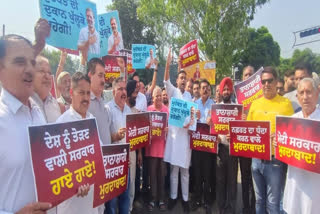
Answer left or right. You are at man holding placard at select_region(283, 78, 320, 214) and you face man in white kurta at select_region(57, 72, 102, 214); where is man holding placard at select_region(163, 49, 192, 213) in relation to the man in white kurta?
right

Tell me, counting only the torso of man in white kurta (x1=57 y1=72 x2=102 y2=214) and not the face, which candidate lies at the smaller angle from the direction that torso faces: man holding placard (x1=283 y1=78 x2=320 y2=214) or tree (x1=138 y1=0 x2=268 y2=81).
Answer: the man holding placard

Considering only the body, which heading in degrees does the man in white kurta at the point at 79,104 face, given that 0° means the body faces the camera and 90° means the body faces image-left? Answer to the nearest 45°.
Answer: approximately 315°

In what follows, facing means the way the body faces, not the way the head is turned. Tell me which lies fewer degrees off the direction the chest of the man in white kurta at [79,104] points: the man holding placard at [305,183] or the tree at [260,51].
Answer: the man holding placard

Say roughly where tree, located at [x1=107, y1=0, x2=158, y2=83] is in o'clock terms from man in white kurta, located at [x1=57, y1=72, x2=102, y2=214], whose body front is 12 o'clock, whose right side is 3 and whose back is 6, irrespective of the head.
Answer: The tree is roughly at 8 o'clock from the man in white kurta.

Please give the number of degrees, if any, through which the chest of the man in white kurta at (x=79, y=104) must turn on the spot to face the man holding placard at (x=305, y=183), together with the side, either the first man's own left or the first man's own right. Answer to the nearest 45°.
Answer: approximately 45° to the first man's own left

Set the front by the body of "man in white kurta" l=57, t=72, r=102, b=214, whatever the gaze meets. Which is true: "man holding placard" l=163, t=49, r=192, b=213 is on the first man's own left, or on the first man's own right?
on the first man's own left

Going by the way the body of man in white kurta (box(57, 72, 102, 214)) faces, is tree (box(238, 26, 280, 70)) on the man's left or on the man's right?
on the man's left

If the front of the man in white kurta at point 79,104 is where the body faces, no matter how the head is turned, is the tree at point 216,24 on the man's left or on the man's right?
on the man's left

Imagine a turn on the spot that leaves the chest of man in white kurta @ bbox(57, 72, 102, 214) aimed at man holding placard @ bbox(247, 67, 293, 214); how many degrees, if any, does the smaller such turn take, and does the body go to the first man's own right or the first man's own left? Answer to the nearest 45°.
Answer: approximately 45° to the first man's own left

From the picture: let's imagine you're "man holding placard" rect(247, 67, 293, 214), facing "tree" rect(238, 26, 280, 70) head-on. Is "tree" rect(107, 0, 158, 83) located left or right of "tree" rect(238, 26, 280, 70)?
left
